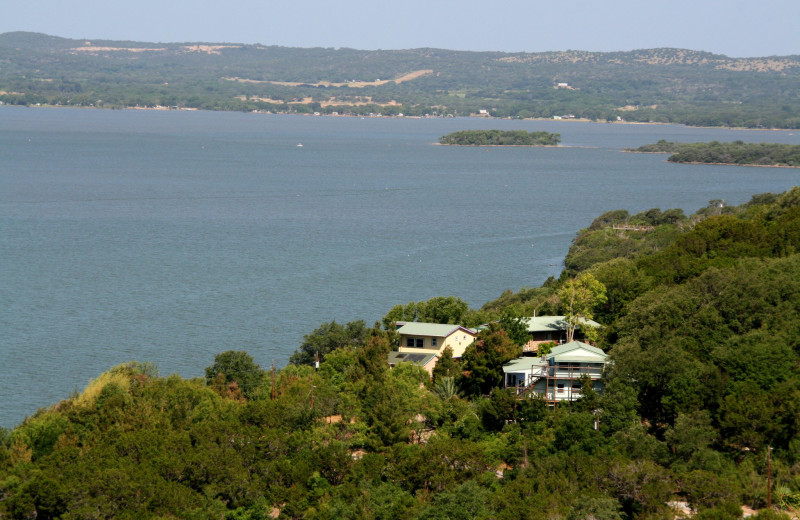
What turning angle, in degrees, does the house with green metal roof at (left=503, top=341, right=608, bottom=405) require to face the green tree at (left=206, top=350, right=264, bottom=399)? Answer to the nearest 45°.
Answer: approximately 90° to its right

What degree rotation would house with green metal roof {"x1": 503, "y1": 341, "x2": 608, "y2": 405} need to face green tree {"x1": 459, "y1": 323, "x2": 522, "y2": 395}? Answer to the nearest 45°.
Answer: approximately 90° to its right

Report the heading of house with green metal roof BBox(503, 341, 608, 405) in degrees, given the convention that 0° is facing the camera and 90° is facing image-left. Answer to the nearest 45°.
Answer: approximately 0°

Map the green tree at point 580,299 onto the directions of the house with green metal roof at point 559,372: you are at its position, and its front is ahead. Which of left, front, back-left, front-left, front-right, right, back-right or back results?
back

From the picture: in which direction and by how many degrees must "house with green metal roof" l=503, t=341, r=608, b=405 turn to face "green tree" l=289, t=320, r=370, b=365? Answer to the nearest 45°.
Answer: approximately 135° to its right

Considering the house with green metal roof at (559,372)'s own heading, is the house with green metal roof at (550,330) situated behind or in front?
behind

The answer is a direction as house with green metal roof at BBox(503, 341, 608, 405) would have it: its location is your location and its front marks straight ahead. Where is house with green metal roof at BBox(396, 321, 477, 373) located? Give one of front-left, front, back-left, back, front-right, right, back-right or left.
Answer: back-right

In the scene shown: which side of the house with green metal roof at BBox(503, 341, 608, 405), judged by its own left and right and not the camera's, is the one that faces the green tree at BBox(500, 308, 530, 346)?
back
